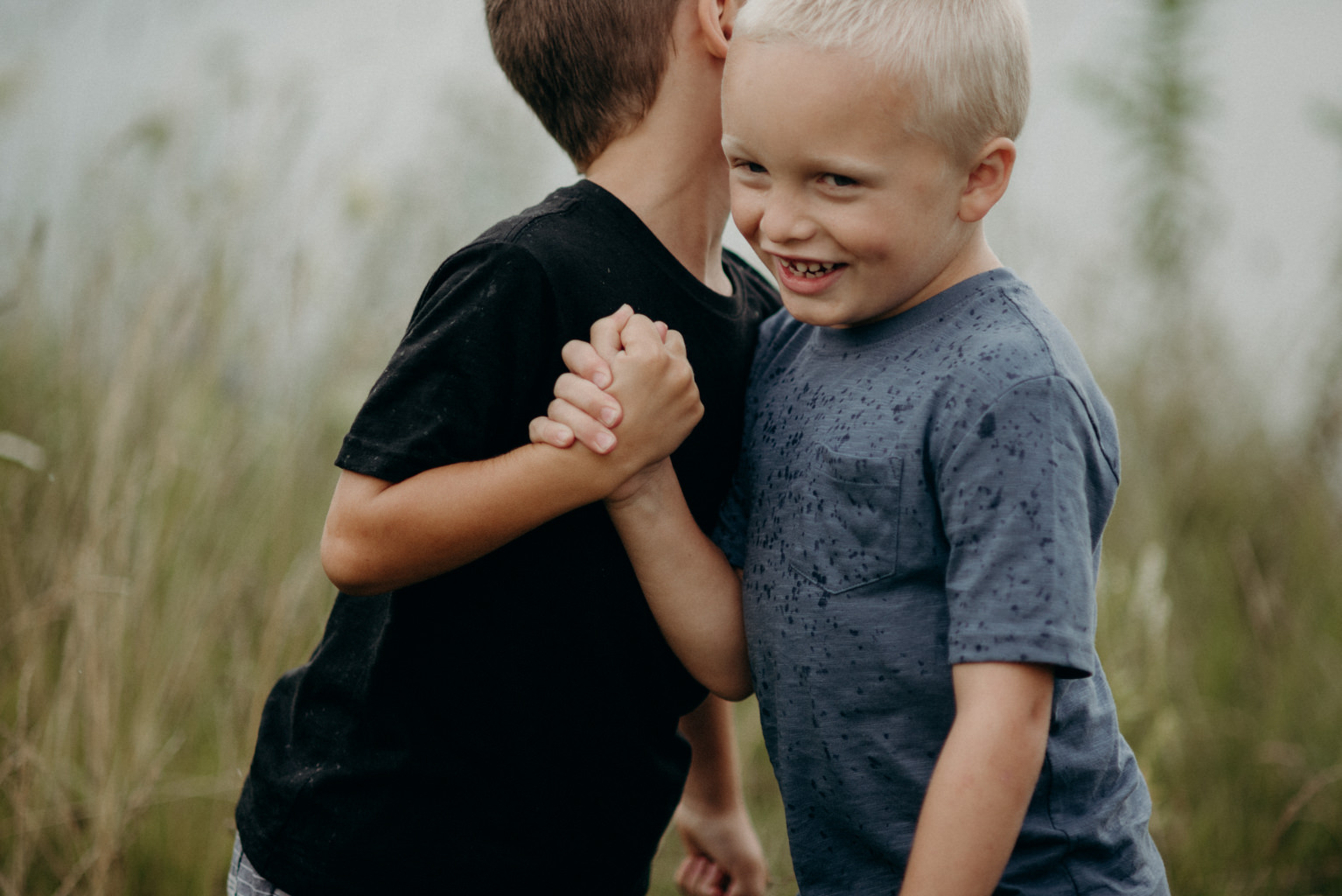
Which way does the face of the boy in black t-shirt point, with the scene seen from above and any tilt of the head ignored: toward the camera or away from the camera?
away from the camera

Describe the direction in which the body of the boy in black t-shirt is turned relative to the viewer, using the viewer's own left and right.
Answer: facing the viewer and to the right of the viewer

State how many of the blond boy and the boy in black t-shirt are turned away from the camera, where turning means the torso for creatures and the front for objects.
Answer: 0

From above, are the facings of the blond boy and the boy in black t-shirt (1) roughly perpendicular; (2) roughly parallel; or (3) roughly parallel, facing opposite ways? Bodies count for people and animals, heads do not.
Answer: roughly perpendicular

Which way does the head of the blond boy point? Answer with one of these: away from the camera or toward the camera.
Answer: toward the camera
